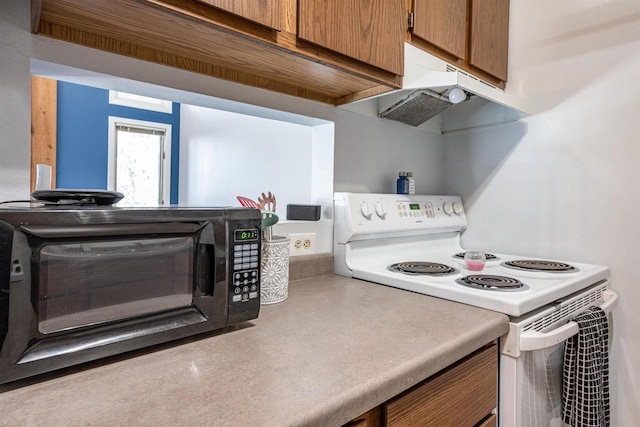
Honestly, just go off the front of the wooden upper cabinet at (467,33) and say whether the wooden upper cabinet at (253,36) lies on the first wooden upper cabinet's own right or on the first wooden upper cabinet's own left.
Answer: on the first wooden upper cabinet's own right

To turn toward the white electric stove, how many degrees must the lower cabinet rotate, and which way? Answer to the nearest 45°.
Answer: approximately 135° to its left

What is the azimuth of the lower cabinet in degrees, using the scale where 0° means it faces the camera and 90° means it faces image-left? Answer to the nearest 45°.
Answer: approximately 315°

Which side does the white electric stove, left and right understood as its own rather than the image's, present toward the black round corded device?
right

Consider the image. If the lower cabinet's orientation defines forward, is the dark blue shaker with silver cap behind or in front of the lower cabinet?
behind

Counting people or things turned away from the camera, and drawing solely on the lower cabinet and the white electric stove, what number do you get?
0

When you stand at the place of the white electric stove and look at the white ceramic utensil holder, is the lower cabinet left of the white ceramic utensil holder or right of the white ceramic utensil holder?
left

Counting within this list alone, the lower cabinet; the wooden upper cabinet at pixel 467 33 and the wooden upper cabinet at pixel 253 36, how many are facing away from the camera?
0
